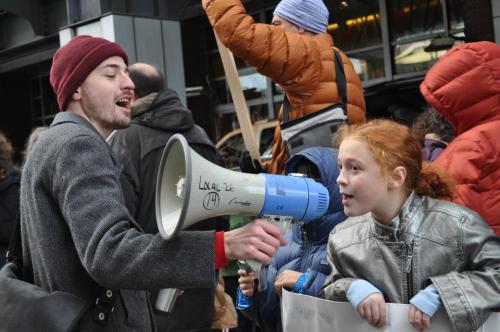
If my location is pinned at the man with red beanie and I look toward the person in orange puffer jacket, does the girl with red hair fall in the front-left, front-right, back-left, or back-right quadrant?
front-right

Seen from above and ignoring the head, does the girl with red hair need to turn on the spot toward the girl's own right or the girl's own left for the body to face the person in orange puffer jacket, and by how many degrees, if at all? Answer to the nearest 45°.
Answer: approximately 135° to the girl's own right

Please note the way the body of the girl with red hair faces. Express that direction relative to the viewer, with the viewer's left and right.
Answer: facing the viewer and to the left of the viewer

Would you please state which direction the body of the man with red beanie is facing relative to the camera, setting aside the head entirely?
to the viewer's right

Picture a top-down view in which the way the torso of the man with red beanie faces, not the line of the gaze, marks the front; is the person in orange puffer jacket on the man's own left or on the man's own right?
on the man's own left

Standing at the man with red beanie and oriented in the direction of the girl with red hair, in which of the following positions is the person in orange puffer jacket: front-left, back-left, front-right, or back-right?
front-left

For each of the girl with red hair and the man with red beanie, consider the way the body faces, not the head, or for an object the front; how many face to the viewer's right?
1
